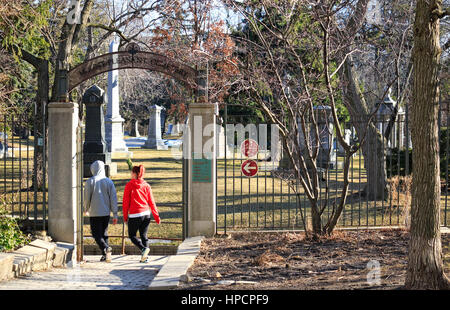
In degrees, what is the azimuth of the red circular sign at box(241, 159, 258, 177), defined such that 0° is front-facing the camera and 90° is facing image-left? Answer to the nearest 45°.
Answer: approximately 0°

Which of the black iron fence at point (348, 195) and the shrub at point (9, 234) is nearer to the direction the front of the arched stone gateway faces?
the shrub

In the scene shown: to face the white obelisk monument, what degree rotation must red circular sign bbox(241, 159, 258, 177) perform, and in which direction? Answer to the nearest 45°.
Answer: approximately 180°

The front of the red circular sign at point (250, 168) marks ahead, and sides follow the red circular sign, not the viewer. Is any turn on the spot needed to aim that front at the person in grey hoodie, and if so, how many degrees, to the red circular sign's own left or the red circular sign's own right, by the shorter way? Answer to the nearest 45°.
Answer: approximately 90° to the red circular sign's own right

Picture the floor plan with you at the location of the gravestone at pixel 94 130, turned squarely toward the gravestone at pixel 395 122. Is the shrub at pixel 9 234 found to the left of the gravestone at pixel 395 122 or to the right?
right

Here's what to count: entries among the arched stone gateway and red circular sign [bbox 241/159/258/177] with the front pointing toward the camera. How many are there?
2

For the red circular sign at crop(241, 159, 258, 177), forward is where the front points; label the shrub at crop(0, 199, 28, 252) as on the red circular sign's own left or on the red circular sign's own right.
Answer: on the red circular sign's own right

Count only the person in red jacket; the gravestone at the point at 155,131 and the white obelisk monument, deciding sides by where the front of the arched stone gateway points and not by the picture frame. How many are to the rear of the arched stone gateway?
2

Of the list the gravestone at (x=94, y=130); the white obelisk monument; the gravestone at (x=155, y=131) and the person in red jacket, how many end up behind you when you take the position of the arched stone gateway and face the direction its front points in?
3

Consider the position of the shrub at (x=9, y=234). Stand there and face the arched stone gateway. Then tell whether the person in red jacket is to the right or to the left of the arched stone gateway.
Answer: right

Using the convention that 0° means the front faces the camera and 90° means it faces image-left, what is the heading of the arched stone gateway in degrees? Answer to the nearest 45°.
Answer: approximately 0°

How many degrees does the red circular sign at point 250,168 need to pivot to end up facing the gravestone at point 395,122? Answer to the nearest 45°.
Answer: approximately 135° to its left
